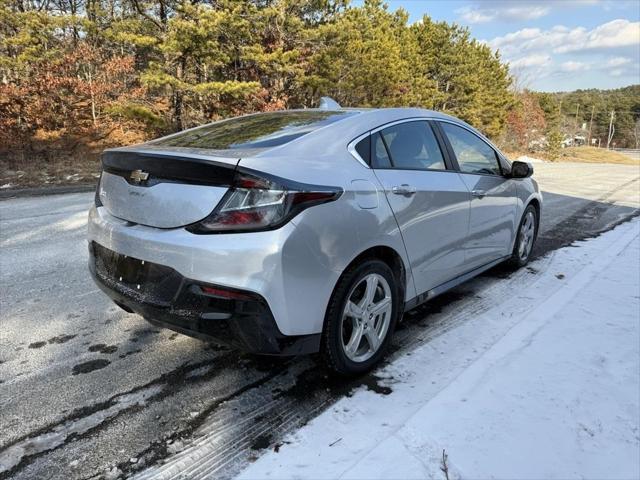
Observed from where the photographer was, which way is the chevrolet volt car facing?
facing away from the viewer and to the right of the viewer
